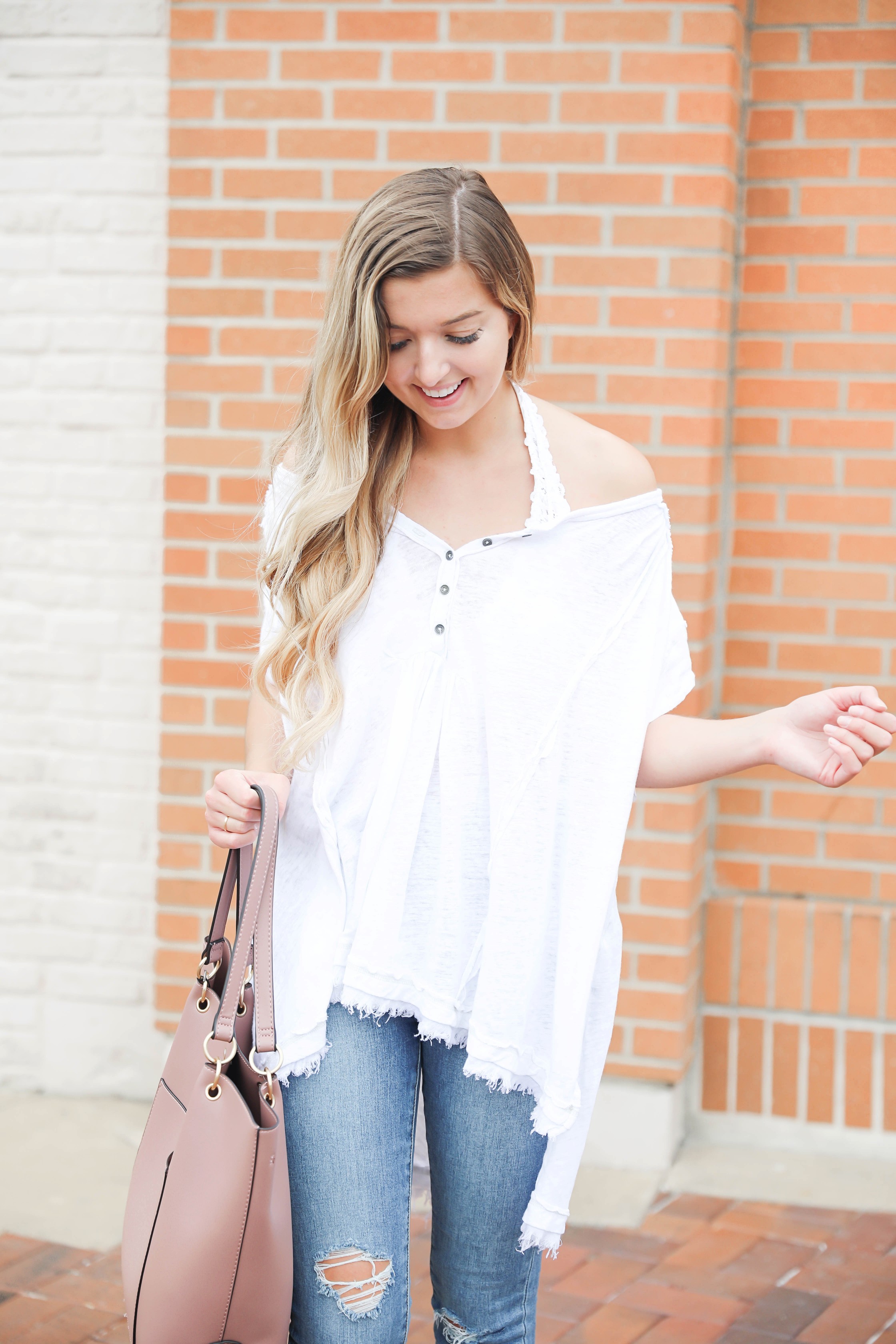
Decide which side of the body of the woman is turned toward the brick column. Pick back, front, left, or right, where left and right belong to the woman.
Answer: back

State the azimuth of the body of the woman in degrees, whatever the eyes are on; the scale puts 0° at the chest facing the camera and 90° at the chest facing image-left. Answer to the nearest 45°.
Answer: approximately 0°
